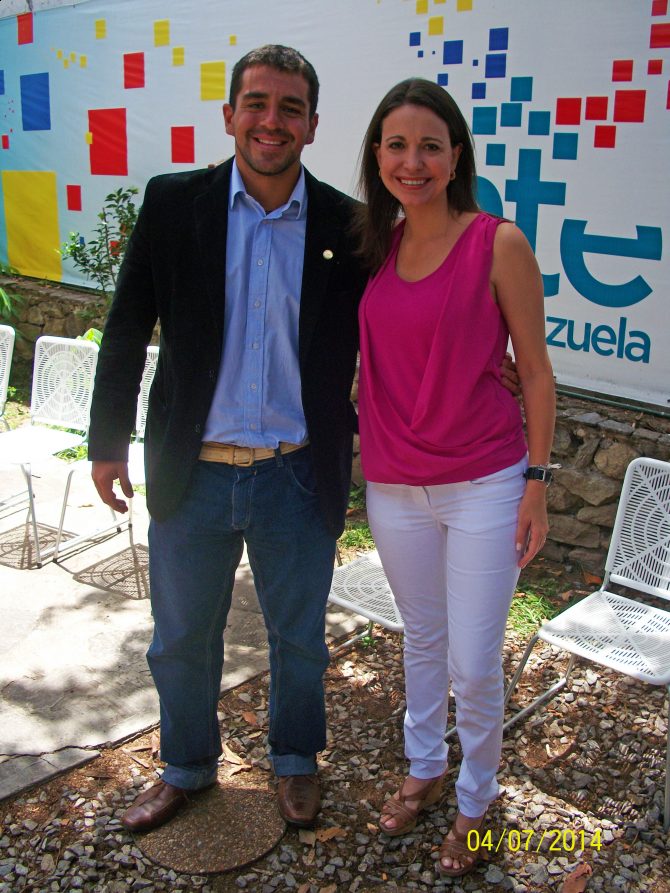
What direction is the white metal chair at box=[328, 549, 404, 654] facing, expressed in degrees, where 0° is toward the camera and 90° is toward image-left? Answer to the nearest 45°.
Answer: approximately 45°

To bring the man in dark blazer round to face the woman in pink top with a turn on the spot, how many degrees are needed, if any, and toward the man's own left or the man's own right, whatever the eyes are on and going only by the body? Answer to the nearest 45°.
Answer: approximately 45° to the man's own left

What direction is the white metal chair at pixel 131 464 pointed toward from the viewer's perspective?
to the viewer's left

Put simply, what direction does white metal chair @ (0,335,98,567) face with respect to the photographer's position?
facing the viewer and to the left of the viewer

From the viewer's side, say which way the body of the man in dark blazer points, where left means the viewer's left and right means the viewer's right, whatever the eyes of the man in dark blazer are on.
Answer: facing the viewer

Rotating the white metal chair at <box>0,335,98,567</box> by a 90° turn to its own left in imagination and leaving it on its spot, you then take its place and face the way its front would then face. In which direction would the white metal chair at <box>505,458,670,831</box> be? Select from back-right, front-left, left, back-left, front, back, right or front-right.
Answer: front

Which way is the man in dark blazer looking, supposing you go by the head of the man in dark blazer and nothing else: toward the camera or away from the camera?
toward the camera

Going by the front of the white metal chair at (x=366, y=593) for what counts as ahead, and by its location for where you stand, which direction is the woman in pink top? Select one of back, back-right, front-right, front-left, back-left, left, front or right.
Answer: front-left

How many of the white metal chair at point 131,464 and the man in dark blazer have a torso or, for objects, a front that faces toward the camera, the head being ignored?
1

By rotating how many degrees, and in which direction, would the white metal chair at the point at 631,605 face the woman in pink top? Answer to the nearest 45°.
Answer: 0° — it already faces them

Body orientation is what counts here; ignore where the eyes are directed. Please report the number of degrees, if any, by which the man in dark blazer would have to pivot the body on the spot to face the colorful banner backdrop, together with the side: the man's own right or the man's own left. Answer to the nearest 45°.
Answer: approximately 135° to the man's own left

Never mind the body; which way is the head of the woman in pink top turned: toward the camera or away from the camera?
toward the camera

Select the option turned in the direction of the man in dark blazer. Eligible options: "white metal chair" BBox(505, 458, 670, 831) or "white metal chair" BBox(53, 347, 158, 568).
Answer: "white metal chair" BBox(505, 458, 670, 831)
